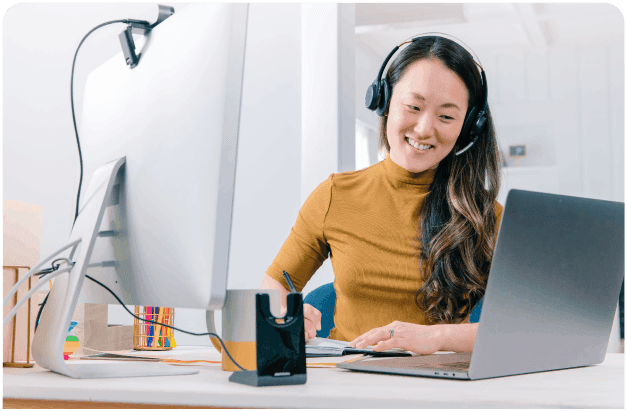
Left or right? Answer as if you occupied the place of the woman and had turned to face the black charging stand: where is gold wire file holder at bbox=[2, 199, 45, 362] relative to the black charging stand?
right

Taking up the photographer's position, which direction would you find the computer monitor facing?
facing away from the viewer and to the right of the viewer

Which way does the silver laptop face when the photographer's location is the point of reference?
facing away from the viewer and to the left of the viewer
